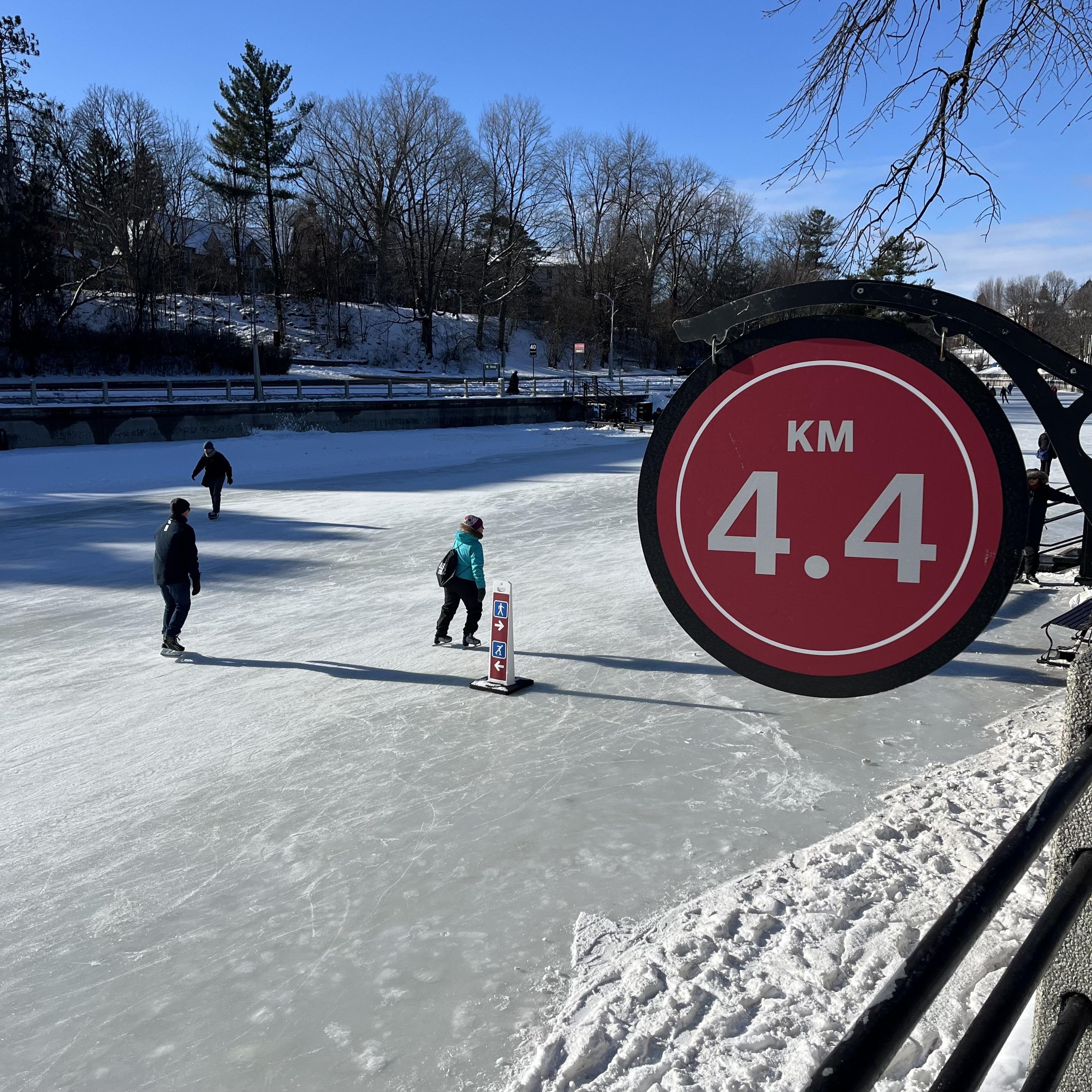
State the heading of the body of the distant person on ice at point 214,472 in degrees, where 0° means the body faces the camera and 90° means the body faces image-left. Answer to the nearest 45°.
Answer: approximately 45°

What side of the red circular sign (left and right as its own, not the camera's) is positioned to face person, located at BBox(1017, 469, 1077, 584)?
back

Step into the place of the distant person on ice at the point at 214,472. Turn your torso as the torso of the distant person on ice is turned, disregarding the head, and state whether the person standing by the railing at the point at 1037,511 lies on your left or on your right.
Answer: on your left

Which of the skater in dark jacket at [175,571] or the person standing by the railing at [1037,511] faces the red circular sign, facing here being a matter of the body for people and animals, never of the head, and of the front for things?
the person standing by the railing

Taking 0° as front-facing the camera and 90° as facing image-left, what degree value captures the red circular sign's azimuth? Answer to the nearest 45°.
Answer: approximately 0°

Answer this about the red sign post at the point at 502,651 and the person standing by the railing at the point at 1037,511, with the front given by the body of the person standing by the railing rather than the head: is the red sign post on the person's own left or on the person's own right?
on the person's own right

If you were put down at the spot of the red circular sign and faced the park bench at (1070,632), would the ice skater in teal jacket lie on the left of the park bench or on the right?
left

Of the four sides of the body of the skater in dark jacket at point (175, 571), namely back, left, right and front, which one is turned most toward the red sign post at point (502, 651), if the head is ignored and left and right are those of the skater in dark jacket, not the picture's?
right

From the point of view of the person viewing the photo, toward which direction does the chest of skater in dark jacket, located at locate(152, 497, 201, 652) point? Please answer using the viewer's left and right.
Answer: facing away from the viewer and to the right of the viewer

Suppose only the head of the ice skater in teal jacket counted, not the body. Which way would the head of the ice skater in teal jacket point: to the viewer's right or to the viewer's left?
to the viewer's right
